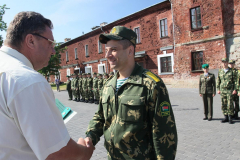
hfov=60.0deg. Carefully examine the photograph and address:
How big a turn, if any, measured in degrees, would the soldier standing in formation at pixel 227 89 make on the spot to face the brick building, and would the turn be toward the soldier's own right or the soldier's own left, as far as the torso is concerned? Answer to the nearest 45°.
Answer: approximately 180°

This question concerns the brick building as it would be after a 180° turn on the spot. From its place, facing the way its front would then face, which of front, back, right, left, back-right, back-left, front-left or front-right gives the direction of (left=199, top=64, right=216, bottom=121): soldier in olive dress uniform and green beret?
back-right

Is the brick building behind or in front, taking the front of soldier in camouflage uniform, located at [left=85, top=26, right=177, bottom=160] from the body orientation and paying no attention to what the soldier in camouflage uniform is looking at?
behind

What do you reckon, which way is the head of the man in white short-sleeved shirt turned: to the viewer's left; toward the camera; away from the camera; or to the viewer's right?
to the viewer's right

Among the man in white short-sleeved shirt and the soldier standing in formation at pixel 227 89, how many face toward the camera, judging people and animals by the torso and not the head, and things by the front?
1

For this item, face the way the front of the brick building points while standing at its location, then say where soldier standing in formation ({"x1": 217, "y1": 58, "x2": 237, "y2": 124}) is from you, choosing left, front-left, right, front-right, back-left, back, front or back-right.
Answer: front-left

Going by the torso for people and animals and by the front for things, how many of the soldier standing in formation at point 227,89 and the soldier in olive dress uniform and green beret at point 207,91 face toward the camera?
2

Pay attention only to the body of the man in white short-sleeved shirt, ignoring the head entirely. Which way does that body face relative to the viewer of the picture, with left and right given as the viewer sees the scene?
facing away from the viewer and to the right of the viewer

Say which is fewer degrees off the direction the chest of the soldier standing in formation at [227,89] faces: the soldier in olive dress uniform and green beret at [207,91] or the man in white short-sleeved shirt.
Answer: the man in white short-sleeved shirt

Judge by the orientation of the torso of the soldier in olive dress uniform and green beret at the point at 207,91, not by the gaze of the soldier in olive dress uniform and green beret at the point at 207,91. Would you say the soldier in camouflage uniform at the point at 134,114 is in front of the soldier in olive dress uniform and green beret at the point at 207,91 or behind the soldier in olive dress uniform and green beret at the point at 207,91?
in front

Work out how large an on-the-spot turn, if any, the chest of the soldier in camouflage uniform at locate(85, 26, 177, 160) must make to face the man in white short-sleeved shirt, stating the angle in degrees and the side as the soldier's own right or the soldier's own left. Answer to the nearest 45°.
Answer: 0° — they already face them

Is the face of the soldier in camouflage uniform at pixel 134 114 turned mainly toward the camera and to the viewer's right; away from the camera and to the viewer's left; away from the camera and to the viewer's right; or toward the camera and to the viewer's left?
toward the camera and to the viewer's left

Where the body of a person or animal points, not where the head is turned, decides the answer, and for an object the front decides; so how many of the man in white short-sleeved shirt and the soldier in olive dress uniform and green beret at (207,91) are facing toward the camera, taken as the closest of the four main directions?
1
